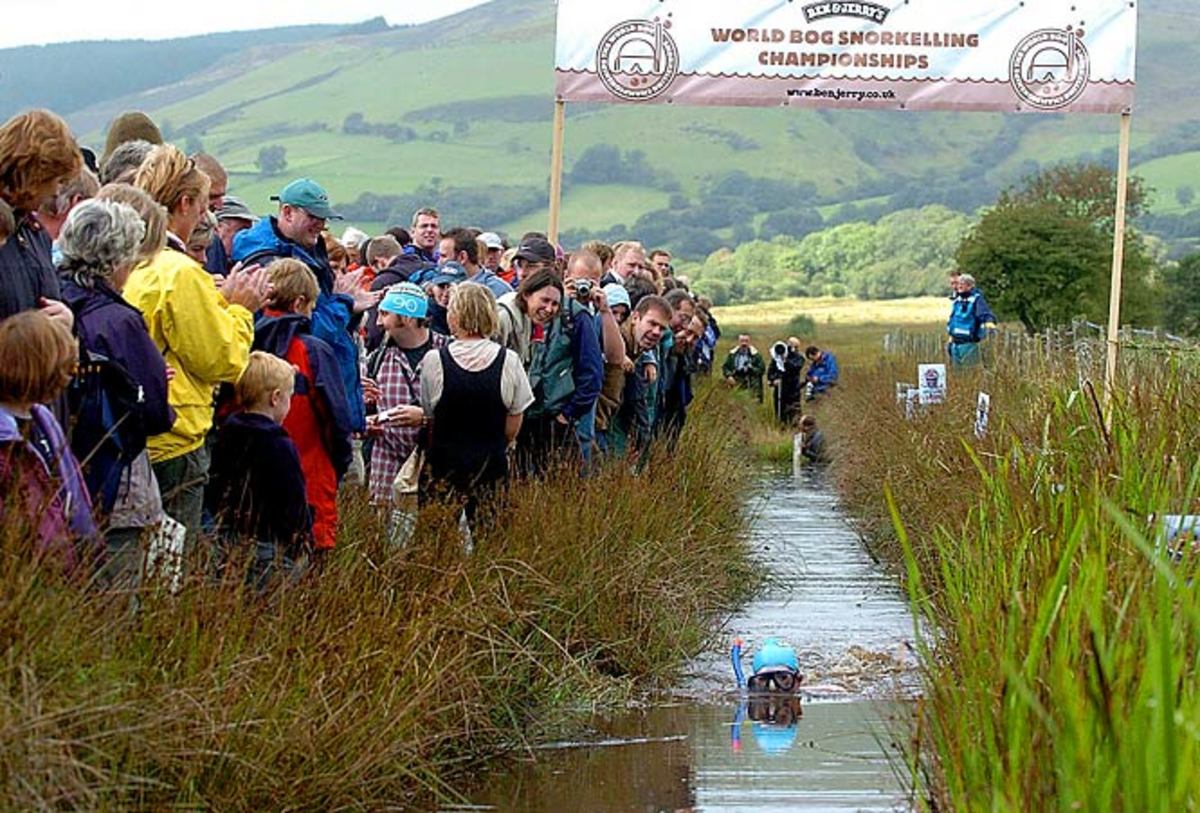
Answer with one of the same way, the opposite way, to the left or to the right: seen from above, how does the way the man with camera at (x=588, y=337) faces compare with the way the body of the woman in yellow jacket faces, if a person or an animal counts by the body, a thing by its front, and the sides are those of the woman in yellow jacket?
to the right

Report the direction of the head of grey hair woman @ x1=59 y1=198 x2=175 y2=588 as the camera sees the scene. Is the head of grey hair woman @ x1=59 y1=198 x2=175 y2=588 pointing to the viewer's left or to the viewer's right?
to the viewer's right

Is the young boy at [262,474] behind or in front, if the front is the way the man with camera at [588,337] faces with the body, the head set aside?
in front

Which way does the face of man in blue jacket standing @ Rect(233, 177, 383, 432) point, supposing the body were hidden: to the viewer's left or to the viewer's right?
to the viewer's right

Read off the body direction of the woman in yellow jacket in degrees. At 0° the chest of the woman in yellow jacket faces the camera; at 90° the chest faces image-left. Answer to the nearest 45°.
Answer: approximately 270°

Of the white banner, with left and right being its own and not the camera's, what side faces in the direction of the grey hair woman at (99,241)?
front

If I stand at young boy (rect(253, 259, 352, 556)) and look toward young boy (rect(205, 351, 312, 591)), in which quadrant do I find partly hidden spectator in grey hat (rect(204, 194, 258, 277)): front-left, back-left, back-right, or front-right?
back-right

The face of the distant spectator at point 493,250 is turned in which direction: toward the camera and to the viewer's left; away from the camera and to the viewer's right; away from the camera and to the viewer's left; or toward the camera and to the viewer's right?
toward the camera and to the viewer's right

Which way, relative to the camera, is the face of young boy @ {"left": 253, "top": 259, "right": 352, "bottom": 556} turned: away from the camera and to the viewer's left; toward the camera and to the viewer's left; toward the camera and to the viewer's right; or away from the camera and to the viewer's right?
away from the camera and to the viewer's right

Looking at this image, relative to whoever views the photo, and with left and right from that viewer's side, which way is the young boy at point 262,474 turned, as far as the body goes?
facing away from the viewer and to the right of the viewer

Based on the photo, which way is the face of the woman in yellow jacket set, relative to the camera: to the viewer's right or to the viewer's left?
to the viewer's right
